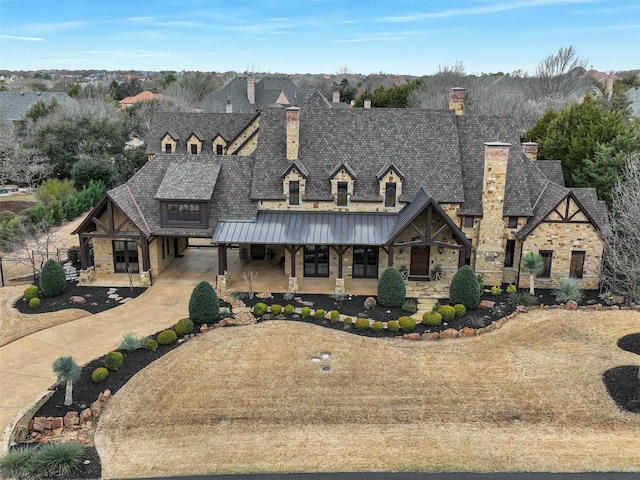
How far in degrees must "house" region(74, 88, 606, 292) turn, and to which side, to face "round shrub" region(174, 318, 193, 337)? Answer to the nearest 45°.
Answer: approximately 45° to its right

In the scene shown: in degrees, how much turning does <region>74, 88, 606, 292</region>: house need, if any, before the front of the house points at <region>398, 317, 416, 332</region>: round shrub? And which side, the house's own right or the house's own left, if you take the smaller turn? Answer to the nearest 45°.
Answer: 0° — it already faces it

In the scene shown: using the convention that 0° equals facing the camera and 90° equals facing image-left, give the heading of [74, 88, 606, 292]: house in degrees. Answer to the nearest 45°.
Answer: approximately 0°

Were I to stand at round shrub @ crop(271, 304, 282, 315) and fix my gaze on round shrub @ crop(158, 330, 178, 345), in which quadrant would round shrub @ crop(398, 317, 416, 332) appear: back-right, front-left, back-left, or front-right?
back-left

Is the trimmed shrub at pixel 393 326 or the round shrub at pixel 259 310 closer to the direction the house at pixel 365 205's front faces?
the trimmed shrub

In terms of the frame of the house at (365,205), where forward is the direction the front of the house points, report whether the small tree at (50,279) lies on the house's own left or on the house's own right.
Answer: on the house's own right

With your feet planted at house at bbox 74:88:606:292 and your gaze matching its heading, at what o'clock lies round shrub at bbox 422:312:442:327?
The round shrub is roughly at 11 o'clock from the house.

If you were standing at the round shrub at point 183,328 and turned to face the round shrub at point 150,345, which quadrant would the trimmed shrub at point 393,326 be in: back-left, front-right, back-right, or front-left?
back-left

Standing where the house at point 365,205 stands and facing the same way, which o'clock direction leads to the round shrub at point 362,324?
The round shrub is roughly at 12 o'clock from the house.

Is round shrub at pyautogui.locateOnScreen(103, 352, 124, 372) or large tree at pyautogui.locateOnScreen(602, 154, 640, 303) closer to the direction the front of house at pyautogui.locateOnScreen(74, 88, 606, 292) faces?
the round shrub

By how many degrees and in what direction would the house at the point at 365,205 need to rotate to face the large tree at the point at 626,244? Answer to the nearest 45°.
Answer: approximately 90° to its left
